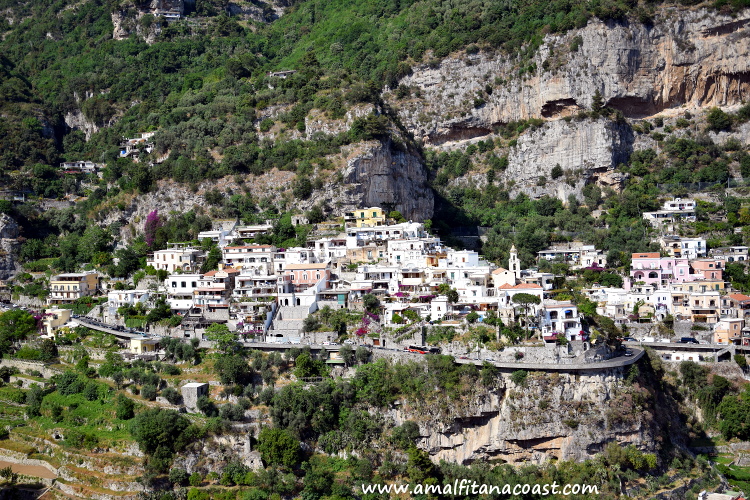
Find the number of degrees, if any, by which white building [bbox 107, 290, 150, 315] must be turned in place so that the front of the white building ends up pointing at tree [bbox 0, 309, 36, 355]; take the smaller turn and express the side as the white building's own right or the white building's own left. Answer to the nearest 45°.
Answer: approximately 90° to the white building's own right

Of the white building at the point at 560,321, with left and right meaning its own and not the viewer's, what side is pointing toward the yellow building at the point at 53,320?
right

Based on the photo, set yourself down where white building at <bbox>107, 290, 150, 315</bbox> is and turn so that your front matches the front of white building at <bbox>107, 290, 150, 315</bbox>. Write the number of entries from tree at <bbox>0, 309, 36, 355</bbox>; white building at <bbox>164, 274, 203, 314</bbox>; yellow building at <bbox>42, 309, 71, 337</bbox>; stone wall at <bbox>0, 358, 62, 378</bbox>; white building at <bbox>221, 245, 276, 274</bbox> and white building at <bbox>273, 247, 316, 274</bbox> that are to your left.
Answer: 3

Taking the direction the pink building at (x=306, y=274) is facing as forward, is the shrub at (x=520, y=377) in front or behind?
in front

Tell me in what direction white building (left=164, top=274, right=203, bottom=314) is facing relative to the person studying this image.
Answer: facing the viewer

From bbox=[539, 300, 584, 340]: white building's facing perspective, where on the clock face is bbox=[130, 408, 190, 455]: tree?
The tree is roughly at 2 o'clock from the white building.

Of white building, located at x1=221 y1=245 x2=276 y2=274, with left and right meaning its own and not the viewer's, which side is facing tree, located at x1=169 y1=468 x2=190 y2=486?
front

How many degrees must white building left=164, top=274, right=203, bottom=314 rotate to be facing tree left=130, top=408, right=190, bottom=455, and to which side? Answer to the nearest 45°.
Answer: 0° — it already faces it

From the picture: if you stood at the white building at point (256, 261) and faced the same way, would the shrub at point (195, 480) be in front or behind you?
in front

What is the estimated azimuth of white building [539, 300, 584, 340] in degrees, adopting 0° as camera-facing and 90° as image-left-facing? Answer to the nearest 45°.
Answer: approximately 0°
